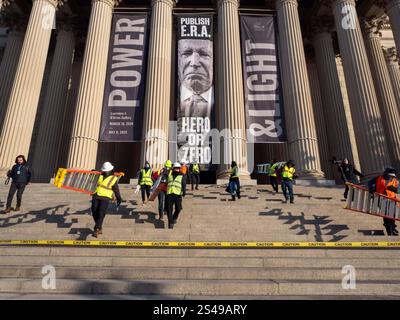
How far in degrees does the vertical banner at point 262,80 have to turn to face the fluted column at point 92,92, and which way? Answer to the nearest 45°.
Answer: approximately 90° to its right

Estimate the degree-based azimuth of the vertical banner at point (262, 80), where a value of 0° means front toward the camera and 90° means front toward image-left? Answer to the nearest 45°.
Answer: approximately 0°

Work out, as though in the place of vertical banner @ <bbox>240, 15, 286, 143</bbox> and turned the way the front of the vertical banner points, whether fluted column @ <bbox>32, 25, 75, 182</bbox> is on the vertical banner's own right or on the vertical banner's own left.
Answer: on the vertical banner's own right

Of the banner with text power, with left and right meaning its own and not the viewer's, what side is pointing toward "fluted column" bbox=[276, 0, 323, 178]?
left

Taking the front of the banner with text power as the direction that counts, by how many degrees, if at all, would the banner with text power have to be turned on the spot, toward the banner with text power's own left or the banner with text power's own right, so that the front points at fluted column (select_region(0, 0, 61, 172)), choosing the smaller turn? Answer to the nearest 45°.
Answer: approximately 90° to the banner with text power's own right

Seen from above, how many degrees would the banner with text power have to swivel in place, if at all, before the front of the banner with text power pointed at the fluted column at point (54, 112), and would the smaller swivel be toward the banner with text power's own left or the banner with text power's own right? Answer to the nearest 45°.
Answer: approximately 135° to the banner with text power's own right

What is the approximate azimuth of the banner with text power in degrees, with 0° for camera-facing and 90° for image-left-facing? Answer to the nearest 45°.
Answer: approximately 0°

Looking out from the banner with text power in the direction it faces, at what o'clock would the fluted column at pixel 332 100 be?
The fluted column is roughly at 9 o'clock from the banner with text power.
